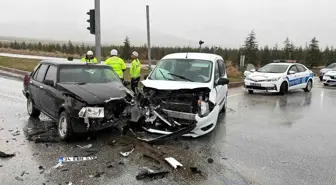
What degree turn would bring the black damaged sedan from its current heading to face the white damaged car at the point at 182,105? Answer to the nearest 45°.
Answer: approximately 45° to its left

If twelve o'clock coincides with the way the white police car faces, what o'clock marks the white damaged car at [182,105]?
The white damaged car is roughly at 11 o'clock from the white police car.

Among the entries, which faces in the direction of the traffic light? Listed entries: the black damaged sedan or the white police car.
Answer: the white police car

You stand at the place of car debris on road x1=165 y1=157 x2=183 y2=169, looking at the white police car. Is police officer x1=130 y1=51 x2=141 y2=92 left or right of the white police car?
left

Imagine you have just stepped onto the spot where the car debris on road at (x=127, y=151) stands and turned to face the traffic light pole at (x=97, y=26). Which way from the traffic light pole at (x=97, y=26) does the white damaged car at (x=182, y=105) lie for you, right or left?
right

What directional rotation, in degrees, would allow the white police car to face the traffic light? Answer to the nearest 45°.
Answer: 0° — it already faces it
